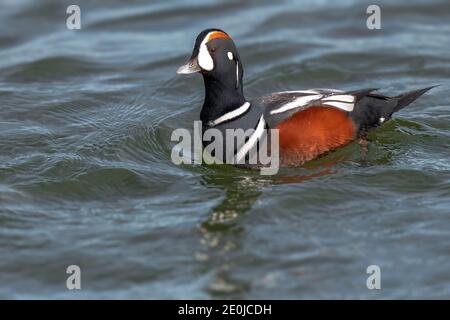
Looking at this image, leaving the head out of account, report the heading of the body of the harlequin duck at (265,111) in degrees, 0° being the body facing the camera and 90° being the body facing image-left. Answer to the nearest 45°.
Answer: approximately 90°
